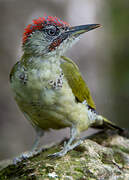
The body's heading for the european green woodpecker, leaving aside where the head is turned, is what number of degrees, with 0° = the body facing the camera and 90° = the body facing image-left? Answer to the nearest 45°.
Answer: approximately 45°
